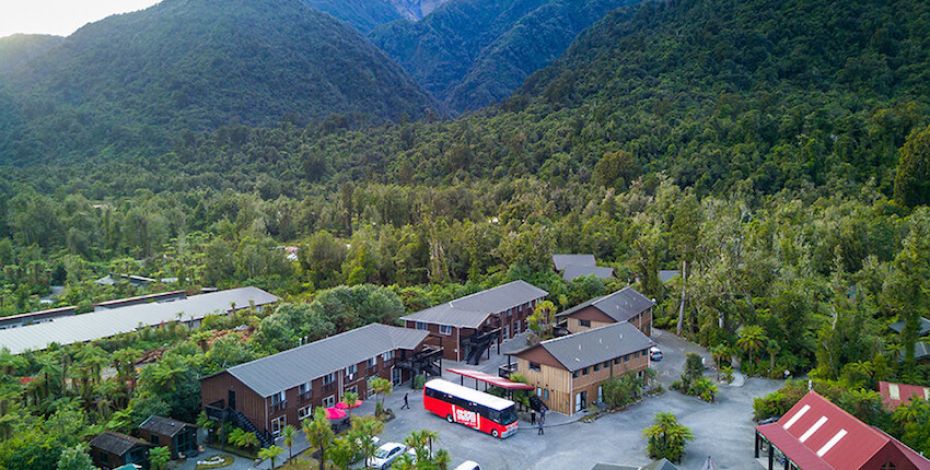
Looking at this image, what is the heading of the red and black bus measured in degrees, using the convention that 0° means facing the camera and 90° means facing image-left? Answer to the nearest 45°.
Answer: approximately 315°

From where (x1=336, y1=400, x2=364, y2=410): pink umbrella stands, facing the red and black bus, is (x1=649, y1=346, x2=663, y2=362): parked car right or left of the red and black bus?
left

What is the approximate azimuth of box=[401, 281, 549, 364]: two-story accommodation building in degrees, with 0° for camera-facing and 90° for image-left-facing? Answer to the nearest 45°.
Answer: approximately 315°

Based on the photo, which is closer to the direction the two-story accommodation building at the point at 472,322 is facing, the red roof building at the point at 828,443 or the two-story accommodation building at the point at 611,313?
the red roof building

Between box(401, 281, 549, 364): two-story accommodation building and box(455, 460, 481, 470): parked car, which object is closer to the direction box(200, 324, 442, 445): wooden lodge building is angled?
the parked car

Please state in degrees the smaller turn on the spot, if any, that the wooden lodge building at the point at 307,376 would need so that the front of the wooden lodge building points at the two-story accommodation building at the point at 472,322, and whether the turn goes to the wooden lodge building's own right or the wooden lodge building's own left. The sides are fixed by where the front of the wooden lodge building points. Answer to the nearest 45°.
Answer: approximately 90° to the wooden lodge building's own left

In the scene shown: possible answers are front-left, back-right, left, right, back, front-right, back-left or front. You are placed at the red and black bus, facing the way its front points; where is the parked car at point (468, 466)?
front-right

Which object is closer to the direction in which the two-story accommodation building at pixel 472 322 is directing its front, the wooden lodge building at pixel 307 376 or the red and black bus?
the red and black bus

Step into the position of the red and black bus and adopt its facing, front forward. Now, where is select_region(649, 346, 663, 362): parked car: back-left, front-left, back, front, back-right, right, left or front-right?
left

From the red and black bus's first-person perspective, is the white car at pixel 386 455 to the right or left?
on its right

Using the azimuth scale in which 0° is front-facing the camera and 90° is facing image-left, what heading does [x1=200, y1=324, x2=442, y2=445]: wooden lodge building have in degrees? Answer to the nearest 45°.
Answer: approximately 315°

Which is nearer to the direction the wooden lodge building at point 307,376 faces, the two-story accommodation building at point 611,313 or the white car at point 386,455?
the white car

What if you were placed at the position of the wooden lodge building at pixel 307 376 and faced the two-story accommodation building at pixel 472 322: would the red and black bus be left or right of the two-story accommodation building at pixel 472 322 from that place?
right
